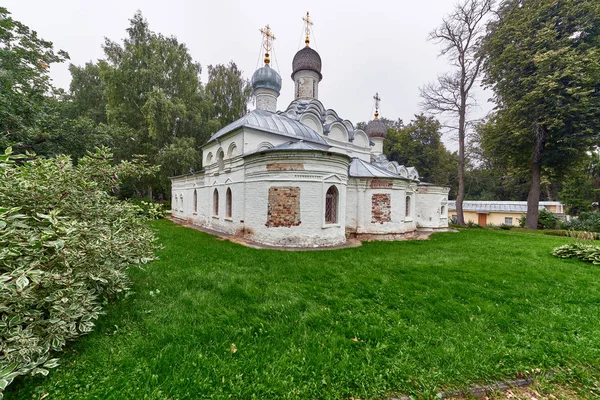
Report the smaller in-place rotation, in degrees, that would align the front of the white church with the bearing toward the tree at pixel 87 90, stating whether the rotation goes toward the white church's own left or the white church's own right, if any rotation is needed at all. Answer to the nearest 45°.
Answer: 0° — it already faces it

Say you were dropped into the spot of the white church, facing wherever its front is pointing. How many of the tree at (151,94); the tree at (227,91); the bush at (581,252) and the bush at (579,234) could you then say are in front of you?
2

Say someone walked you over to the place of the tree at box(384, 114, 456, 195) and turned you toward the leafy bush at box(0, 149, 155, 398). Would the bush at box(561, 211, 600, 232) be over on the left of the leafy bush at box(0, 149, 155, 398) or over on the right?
left

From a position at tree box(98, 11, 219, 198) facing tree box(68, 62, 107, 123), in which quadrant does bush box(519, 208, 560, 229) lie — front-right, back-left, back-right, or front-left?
back-right

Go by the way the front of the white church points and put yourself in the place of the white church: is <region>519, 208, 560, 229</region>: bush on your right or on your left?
on your right

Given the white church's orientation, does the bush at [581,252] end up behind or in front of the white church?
behind

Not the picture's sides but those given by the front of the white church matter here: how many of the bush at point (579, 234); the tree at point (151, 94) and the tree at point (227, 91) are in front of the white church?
2

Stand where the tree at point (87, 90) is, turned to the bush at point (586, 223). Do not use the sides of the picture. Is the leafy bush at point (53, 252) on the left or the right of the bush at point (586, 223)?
right

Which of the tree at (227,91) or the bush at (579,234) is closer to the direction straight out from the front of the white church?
the tree
